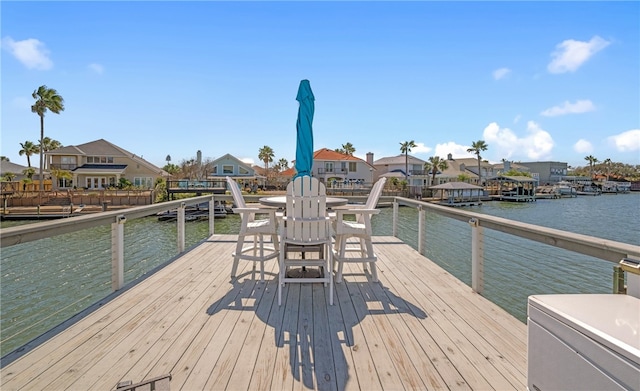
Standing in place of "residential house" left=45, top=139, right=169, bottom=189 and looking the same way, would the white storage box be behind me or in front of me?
in front

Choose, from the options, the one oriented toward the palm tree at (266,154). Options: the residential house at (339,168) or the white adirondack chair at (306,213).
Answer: the white adirondack chair

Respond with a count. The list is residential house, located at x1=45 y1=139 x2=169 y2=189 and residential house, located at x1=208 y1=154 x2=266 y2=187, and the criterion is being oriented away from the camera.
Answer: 0

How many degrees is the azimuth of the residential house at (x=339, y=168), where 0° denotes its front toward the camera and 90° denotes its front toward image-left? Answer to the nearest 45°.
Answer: approximately 0°

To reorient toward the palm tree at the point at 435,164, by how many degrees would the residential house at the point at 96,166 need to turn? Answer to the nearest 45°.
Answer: approximately 90° to its left

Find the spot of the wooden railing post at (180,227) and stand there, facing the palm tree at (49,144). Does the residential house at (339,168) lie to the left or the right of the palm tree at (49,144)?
right

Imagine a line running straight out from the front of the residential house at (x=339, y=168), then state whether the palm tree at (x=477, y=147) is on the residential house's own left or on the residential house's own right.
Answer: on the residential house's own left

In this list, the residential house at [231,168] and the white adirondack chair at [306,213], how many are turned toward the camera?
1

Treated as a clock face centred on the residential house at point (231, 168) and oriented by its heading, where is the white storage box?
The white storage box is roughly at 12 o'clock from the residential house.

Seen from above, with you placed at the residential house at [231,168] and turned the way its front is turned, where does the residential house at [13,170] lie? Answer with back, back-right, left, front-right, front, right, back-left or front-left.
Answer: right

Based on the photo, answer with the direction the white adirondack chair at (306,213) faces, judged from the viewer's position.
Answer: facing away from the viewer

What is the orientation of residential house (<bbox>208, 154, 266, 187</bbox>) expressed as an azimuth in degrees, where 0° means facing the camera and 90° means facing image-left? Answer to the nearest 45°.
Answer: approximately 0°
